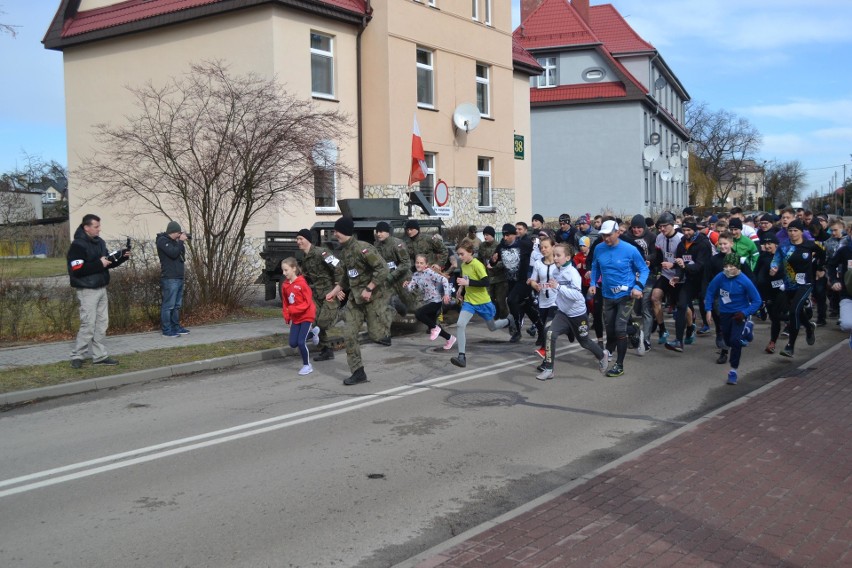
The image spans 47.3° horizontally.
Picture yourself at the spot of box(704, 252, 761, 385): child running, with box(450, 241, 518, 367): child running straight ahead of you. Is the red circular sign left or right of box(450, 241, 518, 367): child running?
right

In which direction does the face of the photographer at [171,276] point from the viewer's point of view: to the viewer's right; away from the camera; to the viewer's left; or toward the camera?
to the viewer's right

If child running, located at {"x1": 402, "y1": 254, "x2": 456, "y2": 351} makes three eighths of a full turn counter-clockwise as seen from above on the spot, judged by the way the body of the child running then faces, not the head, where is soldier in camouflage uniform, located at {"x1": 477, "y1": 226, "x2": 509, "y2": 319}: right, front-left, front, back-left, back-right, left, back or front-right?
front-left

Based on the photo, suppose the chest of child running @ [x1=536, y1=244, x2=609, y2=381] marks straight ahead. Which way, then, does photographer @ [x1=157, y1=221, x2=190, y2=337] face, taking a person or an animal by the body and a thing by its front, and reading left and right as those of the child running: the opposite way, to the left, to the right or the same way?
the opposite way

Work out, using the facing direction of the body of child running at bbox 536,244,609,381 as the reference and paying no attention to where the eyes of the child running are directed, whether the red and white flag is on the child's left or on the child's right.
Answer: on the child's right

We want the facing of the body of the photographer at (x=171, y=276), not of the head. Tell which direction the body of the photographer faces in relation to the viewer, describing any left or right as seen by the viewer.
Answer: facing to the right of the viewer

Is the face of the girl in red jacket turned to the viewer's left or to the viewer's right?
to the viewer's left

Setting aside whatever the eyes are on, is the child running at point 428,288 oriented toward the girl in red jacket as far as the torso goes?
yes

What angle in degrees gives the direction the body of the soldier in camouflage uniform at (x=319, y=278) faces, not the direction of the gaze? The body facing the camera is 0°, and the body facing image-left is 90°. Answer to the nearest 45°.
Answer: approximately 45°

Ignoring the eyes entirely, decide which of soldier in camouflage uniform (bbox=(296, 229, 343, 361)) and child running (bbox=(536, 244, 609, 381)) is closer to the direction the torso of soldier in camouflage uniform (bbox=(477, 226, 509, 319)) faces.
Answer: the soldier in camouflage uniform

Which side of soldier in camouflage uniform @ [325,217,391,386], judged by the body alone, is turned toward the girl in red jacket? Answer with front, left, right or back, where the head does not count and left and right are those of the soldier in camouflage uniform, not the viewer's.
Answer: right

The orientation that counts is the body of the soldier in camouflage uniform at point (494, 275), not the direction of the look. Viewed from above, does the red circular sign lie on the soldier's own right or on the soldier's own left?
on the soldier's own right

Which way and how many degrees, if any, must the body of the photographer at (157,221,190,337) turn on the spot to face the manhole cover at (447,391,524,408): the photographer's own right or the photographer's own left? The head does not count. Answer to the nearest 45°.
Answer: approximately 45° to the photographer's own right

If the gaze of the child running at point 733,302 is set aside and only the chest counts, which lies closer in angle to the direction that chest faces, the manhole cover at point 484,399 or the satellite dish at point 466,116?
the manhole cover
